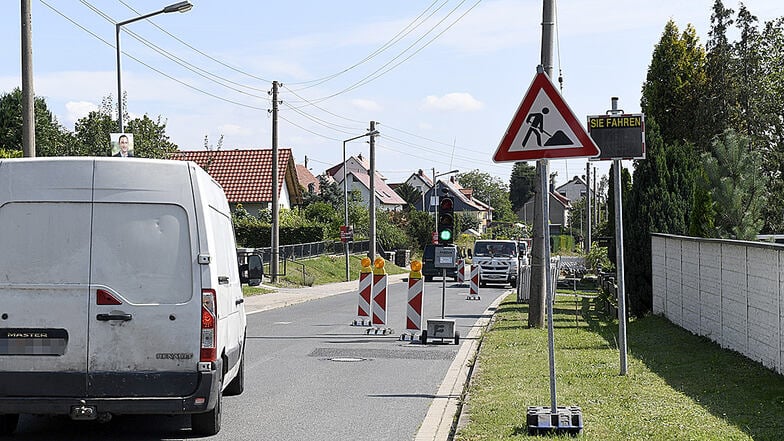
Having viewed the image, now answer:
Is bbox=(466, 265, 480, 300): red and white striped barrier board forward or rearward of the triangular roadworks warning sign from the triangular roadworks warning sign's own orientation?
rearward

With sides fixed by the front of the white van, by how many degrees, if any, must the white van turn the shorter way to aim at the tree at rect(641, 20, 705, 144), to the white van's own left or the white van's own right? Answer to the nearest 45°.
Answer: approximately 45° to the white van's own right

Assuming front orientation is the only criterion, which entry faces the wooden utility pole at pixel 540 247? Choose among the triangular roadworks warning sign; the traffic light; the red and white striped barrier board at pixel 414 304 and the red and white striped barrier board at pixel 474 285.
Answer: the red and white striped barrier board at pixel 474 285

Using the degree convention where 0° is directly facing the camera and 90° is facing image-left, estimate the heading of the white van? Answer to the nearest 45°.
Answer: approximately 180°

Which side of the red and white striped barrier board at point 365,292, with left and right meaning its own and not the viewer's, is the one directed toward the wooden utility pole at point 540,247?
left

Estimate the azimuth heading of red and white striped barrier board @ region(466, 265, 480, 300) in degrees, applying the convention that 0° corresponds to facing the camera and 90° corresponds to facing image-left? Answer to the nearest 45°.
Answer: approximately 0°
